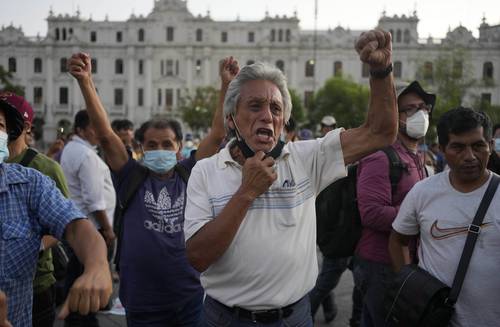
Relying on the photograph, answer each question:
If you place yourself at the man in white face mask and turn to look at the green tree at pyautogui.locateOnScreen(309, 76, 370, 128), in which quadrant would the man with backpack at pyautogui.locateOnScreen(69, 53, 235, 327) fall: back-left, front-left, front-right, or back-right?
back-left

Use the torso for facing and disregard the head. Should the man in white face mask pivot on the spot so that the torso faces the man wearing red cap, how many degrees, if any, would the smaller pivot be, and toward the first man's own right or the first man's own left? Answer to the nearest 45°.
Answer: approximately 90° to the first man's own right

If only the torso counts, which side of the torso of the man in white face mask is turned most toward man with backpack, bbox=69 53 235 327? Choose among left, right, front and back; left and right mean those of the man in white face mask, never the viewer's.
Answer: right

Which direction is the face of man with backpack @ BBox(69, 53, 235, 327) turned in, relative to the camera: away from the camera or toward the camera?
toward the camera

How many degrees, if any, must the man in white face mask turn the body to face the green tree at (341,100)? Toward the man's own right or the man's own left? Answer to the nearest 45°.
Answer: approximately 135° to the man's own left

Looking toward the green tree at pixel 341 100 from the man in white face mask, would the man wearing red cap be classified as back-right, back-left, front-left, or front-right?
back-left

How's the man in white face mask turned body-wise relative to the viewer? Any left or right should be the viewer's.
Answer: facing the viewer and to the right of the viewer
